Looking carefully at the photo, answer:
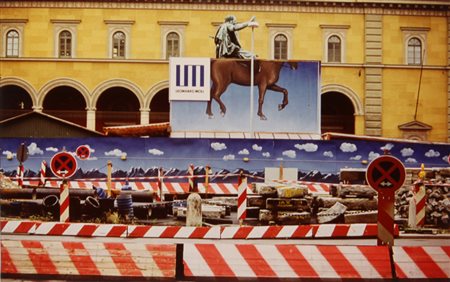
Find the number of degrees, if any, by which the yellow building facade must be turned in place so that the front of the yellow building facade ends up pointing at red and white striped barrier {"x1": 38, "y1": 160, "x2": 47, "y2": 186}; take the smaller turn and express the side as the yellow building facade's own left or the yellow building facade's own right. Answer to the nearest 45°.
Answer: approximately 45° to the yellow building facade's own right

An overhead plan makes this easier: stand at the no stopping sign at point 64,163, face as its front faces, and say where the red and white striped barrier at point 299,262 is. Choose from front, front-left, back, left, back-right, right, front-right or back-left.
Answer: front-left

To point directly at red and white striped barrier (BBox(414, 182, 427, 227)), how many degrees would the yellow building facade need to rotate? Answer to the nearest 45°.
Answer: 0° — it already faces it

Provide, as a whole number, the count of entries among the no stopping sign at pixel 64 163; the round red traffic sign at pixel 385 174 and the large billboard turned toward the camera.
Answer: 3

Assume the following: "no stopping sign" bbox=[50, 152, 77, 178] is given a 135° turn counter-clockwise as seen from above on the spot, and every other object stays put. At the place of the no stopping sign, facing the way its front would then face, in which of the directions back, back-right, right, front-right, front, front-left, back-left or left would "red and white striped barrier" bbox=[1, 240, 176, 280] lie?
back-right

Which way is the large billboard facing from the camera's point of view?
toward the camera

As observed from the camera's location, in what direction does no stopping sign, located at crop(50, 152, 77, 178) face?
facing the viewer

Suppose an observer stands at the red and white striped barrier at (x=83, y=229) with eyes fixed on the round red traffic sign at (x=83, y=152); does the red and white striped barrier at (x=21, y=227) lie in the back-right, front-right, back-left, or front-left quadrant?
front-left

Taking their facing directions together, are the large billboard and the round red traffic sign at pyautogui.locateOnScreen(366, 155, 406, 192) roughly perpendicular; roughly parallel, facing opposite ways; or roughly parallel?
roughly parallel

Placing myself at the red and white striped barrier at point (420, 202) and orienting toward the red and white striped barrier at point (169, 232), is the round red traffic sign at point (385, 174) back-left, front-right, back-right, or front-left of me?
front-left

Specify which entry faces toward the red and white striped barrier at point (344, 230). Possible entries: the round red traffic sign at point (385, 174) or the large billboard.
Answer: the large billboard

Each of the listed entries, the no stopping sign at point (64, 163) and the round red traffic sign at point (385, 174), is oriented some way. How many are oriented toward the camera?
2

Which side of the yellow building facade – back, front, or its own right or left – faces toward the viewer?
front

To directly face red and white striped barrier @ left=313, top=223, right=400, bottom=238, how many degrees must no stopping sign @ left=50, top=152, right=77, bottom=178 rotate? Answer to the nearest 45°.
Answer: approximately 45° to its left

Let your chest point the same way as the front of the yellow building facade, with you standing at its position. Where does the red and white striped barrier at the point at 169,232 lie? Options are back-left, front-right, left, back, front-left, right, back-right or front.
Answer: front

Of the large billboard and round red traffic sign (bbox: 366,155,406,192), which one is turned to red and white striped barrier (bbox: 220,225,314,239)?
the large billboard

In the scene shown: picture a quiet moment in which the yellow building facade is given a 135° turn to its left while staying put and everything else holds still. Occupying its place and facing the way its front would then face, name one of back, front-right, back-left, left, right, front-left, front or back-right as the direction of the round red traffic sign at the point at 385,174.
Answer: back-right
